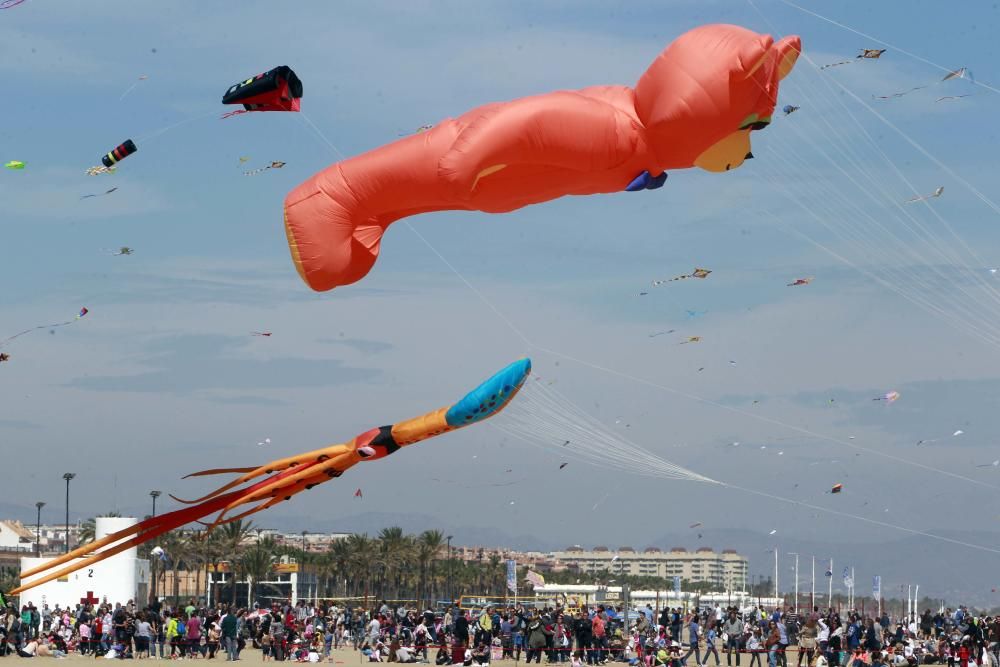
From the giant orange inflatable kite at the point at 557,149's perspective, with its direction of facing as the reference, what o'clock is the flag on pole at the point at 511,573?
The flag on pole is roughly at 9 o'clock from the giant orange inflatable kite.

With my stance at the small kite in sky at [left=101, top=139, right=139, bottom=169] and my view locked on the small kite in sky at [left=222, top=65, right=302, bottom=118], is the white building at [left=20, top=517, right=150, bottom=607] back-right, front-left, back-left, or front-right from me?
back-left

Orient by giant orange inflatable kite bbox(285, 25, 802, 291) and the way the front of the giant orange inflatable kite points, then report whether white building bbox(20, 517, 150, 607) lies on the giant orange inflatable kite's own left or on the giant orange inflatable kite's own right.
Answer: on the giant orange inflatable kite's own left

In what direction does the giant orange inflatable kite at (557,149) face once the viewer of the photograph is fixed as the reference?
facing to the right of the viewer

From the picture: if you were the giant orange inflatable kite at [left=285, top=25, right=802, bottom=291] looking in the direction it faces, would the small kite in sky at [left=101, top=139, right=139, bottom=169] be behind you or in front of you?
behind

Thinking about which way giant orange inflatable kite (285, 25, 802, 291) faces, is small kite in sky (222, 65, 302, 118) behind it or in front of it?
behind
